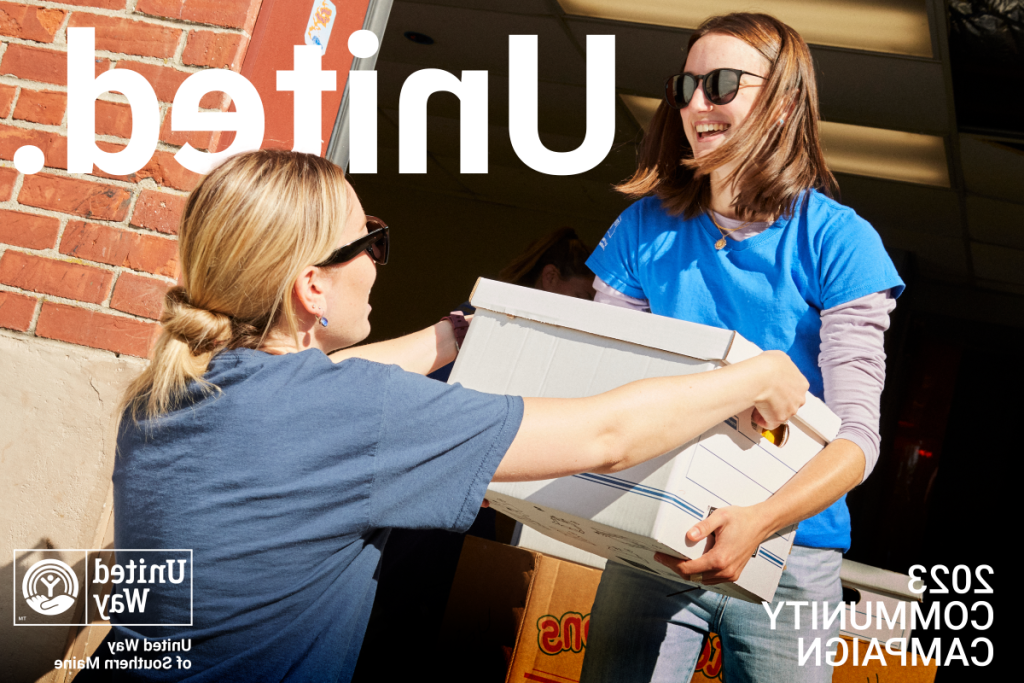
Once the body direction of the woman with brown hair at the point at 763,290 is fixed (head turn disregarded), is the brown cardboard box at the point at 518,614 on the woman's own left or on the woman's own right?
on the woman's own right

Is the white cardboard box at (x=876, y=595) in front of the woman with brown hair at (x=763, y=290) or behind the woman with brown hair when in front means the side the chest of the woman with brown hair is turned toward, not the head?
behind

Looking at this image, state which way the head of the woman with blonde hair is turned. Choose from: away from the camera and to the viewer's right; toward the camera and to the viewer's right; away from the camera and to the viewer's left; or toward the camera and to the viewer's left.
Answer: away from the camera and to the viewer's right

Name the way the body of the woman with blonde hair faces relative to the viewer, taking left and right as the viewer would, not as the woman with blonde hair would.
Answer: facing away from the viewer and to the right of the viewer

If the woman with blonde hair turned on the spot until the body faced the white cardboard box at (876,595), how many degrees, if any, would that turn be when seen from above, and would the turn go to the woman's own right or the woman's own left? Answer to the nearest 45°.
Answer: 0° — they already face it

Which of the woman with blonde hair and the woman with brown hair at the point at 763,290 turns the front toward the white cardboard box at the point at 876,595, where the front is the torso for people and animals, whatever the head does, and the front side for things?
the woman with blonde hair

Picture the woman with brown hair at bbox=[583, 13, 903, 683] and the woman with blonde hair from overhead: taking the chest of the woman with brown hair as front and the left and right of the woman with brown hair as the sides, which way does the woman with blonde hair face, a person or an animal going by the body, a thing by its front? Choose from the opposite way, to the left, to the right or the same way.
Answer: the opposite way

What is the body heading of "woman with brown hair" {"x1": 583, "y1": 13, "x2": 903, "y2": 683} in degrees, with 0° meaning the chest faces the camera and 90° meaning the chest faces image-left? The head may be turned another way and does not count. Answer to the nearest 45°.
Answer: approximately 45°
